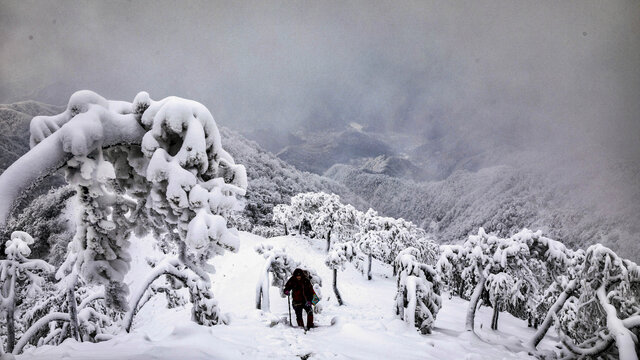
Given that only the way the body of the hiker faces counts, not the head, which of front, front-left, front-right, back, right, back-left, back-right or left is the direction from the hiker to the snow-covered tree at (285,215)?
back

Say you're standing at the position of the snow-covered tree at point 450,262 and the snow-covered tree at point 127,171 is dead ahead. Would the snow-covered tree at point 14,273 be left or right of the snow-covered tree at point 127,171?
right

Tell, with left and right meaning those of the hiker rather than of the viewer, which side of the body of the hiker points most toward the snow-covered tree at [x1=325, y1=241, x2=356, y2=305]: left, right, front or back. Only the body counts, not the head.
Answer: back

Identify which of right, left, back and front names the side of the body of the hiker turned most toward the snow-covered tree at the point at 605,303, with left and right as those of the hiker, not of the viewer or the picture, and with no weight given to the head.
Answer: left

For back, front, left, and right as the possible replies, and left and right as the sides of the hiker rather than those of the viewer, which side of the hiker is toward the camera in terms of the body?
front

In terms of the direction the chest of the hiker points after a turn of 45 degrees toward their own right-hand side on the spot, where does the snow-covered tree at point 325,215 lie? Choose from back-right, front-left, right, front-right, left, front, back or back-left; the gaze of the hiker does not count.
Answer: back-right

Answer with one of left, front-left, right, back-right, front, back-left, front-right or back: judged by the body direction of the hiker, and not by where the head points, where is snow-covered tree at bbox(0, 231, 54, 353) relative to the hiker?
right

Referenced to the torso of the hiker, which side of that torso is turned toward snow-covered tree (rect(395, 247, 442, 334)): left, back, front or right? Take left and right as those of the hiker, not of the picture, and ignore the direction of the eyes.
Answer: left

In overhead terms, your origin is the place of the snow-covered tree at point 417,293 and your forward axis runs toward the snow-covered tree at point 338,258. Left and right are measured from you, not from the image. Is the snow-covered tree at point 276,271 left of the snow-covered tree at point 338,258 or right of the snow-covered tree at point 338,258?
left

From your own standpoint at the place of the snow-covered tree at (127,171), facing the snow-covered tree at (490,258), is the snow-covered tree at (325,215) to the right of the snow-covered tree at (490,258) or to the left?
left

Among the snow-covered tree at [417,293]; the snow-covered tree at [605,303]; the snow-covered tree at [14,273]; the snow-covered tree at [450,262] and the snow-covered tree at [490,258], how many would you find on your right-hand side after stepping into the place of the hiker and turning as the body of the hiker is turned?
1
